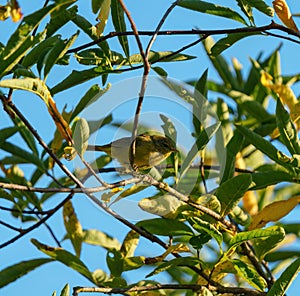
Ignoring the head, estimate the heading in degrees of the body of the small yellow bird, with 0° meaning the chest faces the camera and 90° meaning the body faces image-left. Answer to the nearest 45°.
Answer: approximately 270°
